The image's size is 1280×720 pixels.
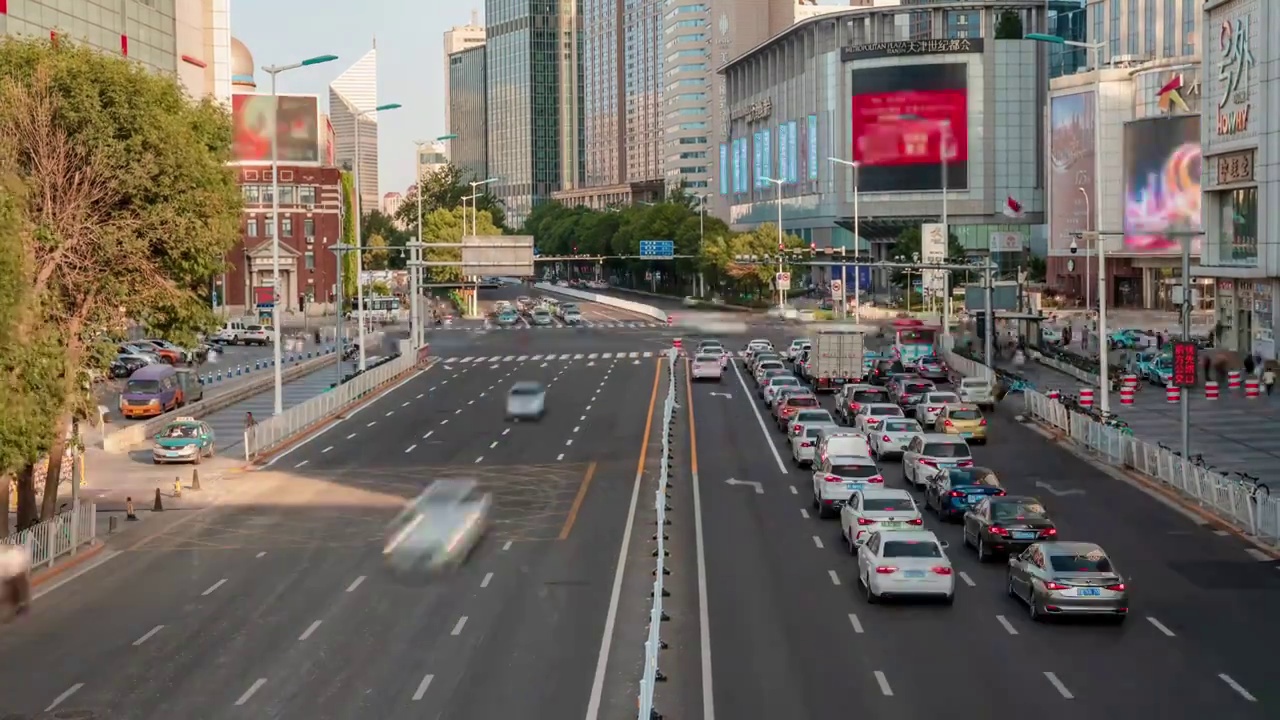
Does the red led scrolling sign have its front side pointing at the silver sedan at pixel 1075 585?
yes

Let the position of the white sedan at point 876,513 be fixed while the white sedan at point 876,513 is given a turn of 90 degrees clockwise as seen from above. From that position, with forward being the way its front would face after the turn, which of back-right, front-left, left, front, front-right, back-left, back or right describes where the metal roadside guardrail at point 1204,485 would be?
front-left

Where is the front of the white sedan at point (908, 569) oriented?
away from the camera

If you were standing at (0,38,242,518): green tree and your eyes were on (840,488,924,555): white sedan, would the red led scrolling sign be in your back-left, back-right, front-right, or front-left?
front-left

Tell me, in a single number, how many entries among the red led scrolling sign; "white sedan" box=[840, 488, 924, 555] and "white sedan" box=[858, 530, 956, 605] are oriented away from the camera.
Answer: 2

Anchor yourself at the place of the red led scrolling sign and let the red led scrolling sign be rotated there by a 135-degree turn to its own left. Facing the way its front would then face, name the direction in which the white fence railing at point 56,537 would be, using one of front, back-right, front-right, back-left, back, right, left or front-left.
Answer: back

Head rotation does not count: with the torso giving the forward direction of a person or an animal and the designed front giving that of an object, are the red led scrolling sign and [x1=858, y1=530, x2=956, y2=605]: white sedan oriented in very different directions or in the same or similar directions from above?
very different directions

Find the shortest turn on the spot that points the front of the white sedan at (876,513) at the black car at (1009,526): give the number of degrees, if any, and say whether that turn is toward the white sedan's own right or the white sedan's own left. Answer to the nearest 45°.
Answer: approximately 90° to the white sedan's own right

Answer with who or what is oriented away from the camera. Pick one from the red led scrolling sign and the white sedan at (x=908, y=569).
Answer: the white sedan

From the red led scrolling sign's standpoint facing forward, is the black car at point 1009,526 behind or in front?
in front

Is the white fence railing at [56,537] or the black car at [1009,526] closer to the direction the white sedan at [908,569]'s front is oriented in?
the black car

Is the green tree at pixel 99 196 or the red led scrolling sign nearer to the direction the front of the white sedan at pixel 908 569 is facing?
the red led scrolling sign

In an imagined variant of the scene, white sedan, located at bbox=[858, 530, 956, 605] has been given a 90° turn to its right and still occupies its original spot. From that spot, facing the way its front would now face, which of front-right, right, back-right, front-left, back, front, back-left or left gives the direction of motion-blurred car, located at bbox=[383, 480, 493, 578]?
back-left

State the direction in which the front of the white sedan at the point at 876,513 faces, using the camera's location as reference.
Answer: facing away from the viewer

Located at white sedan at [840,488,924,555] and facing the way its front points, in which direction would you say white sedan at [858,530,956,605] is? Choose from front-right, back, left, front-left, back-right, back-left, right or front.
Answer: back

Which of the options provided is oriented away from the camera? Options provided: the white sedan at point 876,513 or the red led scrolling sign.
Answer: the white sedan

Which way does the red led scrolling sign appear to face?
toward the camera
